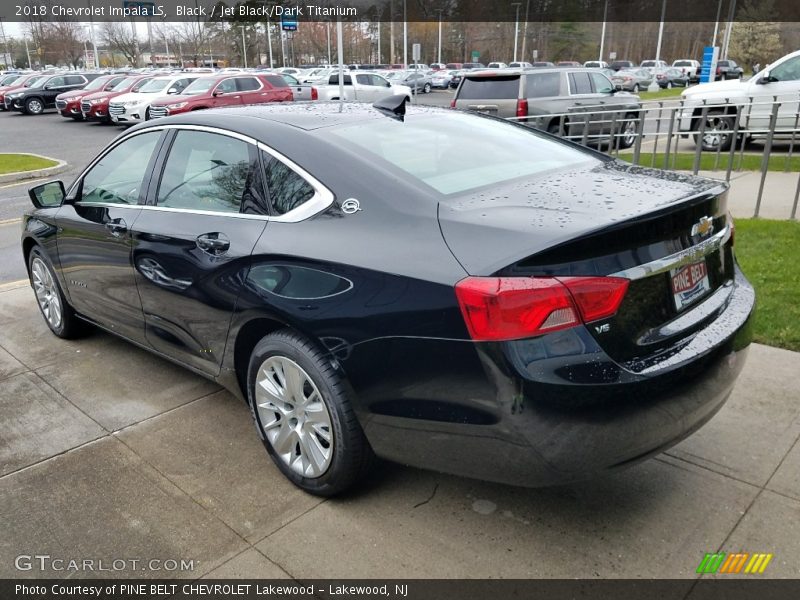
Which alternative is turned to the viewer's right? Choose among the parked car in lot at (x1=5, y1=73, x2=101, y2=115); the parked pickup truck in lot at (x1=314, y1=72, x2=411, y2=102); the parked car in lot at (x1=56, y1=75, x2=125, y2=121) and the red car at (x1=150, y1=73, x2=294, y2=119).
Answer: the parked pickup truck in lot at (x1=314, y1=72, x2=411, y2=102)

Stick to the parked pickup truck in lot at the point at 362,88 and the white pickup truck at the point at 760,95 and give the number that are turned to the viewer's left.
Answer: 1

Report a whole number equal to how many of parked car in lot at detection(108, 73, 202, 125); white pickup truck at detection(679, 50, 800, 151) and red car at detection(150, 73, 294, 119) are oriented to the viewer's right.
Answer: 0

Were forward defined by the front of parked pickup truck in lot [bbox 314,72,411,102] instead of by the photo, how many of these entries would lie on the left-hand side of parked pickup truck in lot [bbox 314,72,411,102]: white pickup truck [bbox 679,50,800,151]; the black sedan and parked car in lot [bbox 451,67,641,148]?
0

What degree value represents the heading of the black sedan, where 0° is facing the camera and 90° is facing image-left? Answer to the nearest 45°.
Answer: approximately 135°

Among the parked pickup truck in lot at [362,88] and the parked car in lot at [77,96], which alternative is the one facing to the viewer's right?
the parked pickup truck in lot at [362,88]

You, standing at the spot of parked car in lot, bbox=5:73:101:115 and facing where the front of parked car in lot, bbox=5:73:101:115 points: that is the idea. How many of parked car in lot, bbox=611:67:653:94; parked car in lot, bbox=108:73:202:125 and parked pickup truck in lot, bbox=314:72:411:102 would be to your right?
0

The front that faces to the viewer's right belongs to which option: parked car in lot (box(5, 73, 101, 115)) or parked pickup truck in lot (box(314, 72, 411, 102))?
parked pickup truck in lot (box(314, 72, 411, 102))

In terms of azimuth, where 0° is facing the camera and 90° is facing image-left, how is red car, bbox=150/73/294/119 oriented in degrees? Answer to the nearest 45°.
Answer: approximately 45°

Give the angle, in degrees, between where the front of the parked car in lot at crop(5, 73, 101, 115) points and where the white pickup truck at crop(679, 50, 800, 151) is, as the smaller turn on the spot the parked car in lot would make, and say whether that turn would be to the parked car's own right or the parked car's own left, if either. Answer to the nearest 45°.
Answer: approximately 90° to the parked car's own left

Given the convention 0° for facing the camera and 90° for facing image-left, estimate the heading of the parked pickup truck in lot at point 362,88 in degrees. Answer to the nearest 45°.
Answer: approximately 270°

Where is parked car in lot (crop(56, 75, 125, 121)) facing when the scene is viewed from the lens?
facing the viewer and to the left of the viewer

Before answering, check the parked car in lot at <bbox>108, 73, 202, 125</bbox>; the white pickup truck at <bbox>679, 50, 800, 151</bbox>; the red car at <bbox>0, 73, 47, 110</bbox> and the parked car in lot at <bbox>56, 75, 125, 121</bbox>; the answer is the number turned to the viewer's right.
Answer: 0

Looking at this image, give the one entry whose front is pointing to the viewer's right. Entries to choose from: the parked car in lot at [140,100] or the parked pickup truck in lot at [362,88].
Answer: the parked pickup truck in lot at [362,88]

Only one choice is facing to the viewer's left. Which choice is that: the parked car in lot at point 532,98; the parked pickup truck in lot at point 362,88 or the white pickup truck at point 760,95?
the white pickup truck

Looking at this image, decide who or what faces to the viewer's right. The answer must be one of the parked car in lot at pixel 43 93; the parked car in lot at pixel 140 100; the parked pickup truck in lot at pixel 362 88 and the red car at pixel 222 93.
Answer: the parked pickup truck in lot at pixel 362 88

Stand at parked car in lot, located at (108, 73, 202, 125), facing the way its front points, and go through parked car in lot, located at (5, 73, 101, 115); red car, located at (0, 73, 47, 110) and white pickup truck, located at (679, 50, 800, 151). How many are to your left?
1

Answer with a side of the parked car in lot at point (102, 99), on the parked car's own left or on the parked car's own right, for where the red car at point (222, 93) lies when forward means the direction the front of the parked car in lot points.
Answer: on the parked car's own left
